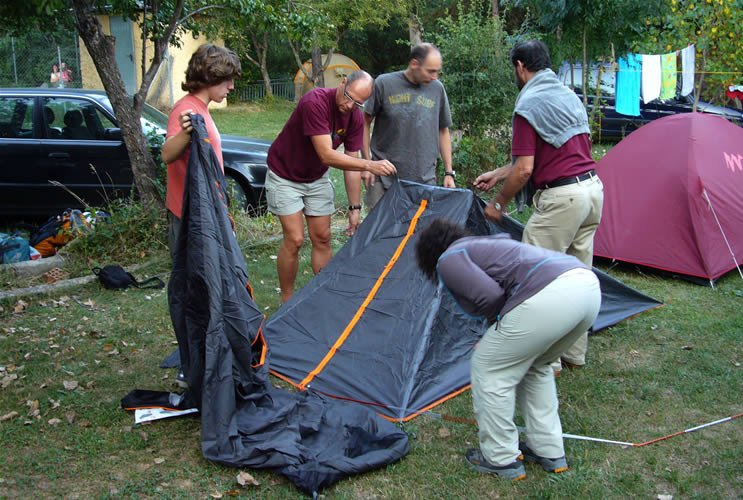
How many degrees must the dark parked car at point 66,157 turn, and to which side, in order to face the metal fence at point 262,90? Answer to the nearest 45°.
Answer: approximately 90° to its left

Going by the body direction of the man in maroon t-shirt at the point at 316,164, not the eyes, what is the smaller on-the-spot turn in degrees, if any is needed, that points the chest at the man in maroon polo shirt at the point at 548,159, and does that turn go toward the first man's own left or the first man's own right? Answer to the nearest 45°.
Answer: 0° — they already face them

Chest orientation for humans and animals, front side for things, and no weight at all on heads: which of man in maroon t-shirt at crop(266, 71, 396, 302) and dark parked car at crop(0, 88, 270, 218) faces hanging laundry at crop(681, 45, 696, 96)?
the dark parked car

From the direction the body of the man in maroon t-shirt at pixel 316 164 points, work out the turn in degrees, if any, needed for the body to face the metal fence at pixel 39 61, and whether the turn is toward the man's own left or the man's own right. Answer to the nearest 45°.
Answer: approximately 180°

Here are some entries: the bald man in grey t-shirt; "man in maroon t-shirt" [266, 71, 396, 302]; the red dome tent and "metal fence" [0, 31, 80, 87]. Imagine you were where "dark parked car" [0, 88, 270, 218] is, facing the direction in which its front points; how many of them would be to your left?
1

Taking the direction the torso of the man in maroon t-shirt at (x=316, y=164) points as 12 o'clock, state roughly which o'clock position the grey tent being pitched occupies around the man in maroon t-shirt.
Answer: The grey tent being pitched is roughly at 1 o'clock from the man in maroon t-shirt.

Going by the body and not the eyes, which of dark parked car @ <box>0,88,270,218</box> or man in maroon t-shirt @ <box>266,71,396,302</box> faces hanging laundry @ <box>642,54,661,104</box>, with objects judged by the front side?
the dark parked car

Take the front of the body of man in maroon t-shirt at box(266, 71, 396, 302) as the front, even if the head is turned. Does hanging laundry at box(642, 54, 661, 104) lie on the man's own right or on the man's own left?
on the man's own left

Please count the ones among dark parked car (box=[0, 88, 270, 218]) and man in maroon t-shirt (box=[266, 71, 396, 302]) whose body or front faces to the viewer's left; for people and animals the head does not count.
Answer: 0

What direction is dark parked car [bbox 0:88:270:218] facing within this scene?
to the viewer's right

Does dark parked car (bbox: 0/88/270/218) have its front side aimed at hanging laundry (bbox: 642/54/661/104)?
yes

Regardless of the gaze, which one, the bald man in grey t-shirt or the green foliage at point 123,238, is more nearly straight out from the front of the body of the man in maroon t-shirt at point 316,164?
the bald man in grey t-shirt

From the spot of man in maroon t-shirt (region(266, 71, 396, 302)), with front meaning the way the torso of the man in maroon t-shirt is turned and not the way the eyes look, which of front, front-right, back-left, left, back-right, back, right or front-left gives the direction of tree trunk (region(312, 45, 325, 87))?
back-left

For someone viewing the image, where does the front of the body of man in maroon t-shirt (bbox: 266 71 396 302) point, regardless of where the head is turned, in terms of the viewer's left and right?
facing the viewer and to the right of the viewer

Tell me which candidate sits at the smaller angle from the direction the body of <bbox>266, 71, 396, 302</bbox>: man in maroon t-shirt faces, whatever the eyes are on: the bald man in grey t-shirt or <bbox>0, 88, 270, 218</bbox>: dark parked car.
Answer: the bald man in grey t-shirt

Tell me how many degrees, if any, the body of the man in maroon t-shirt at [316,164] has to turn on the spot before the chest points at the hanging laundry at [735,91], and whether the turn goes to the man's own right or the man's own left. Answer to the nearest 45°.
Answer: approximately 90° to the man's own left
